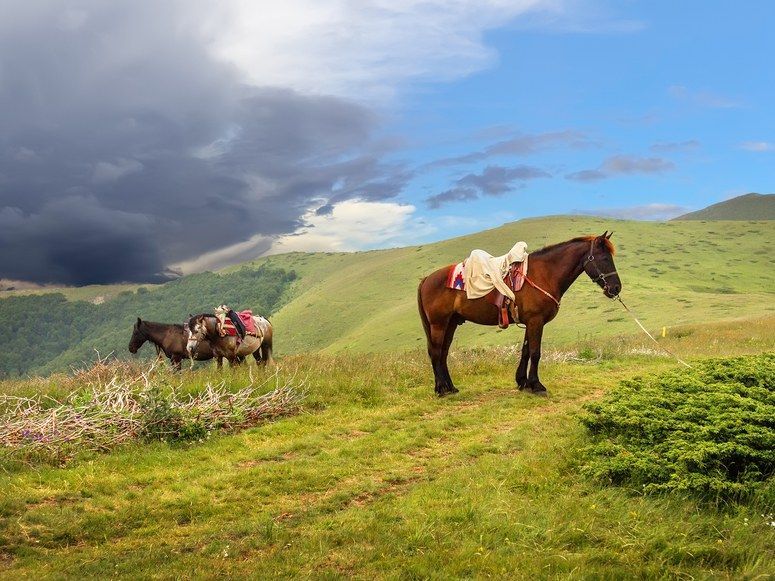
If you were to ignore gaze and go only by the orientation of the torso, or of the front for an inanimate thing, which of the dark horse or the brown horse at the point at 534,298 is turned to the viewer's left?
the dark horse

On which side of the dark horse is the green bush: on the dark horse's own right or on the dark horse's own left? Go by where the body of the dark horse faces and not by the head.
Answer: on the dark horse's own left

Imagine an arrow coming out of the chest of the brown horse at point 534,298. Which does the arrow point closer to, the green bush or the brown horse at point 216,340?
the green bush

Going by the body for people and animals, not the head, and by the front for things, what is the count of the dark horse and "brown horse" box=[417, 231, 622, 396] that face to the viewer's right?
1

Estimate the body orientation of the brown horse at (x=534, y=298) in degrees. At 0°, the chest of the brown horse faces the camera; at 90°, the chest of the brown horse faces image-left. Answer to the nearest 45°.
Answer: approximately 270°

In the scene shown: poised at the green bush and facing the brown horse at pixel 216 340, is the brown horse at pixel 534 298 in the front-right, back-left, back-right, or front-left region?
front-right

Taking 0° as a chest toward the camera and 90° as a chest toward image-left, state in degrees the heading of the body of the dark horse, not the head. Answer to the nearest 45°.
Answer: approximately 90°

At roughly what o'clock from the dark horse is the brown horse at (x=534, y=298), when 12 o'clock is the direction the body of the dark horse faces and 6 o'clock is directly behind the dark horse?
The brown horse is roughly at 8 o'clock from the dark horse.
